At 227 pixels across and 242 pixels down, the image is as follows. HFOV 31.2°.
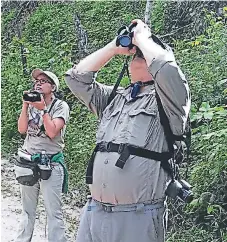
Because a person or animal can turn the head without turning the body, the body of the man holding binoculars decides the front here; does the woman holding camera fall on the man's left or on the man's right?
on the man's right

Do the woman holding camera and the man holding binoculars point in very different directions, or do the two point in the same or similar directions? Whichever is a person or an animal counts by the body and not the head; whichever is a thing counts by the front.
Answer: same or similar directions

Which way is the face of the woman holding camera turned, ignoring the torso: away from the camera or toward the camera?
toward the camera

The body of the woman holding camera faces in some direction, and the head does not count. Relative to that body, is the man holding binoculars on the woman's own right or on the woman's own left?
on the woman's own left

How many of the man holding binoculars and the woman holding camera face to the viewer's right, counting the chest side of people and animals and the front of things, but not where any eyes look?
0

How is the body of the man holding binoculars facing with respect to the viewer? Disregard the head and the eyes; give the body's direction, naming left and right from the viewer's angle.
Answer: facing the viewer and to the left of the viewer
